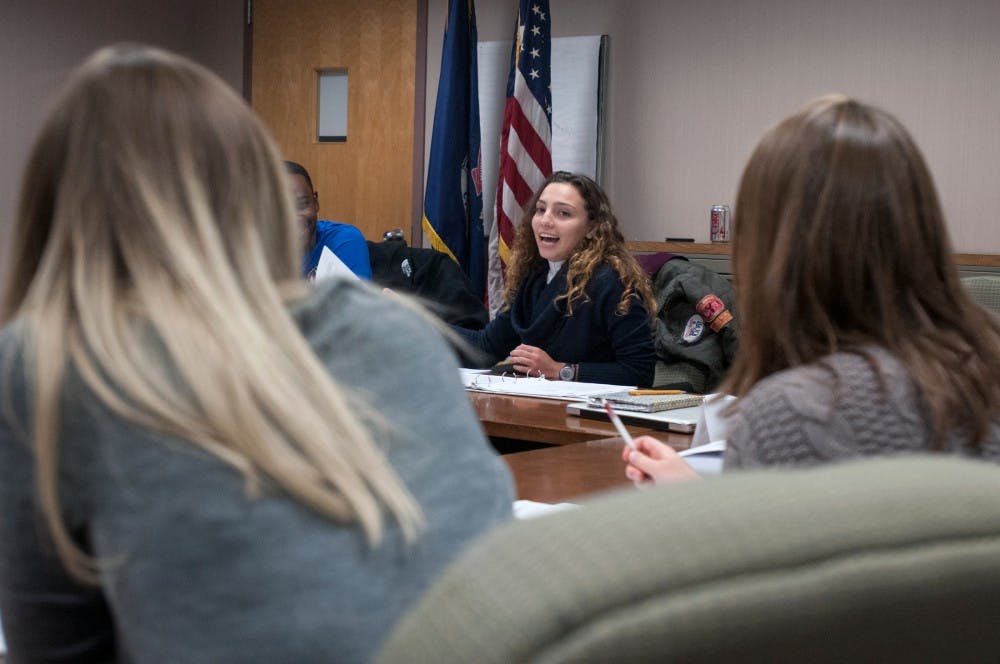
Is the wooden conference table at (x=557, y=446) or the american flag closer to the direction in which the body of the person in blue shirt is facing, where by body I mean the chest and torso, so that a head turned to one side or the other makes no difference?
the wooden conference table

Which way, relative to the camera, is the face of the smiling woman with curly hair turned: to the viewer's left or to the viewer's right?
to the viewer's left

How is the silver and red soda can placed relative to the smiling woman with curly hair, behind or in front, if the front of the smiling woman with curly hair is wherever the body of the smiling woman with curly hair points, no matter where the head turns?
behind

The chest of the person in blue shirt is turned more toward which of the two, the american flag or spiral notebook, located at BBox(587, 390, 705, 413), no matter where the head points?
the spiral notebook

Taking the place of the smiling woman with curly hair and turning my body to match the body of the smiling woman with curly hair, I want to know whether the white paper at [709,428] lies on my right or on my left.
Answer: on my left

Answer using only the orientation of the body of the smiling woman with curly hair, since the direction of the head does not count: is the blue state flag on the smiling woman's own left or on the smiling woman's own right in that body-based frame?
on the smiling woman's own right

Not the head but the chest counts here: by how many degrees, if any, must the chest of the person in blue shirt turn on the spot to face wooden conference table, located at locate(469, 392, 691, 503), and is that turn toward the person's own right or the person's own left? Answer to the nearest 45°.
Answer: approximately 45° to the person's own left

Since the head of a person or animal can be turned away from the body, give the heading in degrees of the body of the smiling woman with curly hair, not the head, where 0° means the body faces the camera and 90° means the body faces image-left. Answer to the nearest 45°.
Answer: approximately 45°

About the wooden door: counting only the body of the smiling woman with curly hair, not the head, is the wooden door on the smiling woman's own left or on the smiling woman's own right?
on the smiling woman's own right

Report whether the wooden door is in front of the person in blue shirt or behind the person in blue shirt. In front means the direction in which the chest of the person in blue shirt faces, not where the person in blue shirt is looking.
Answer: behind
